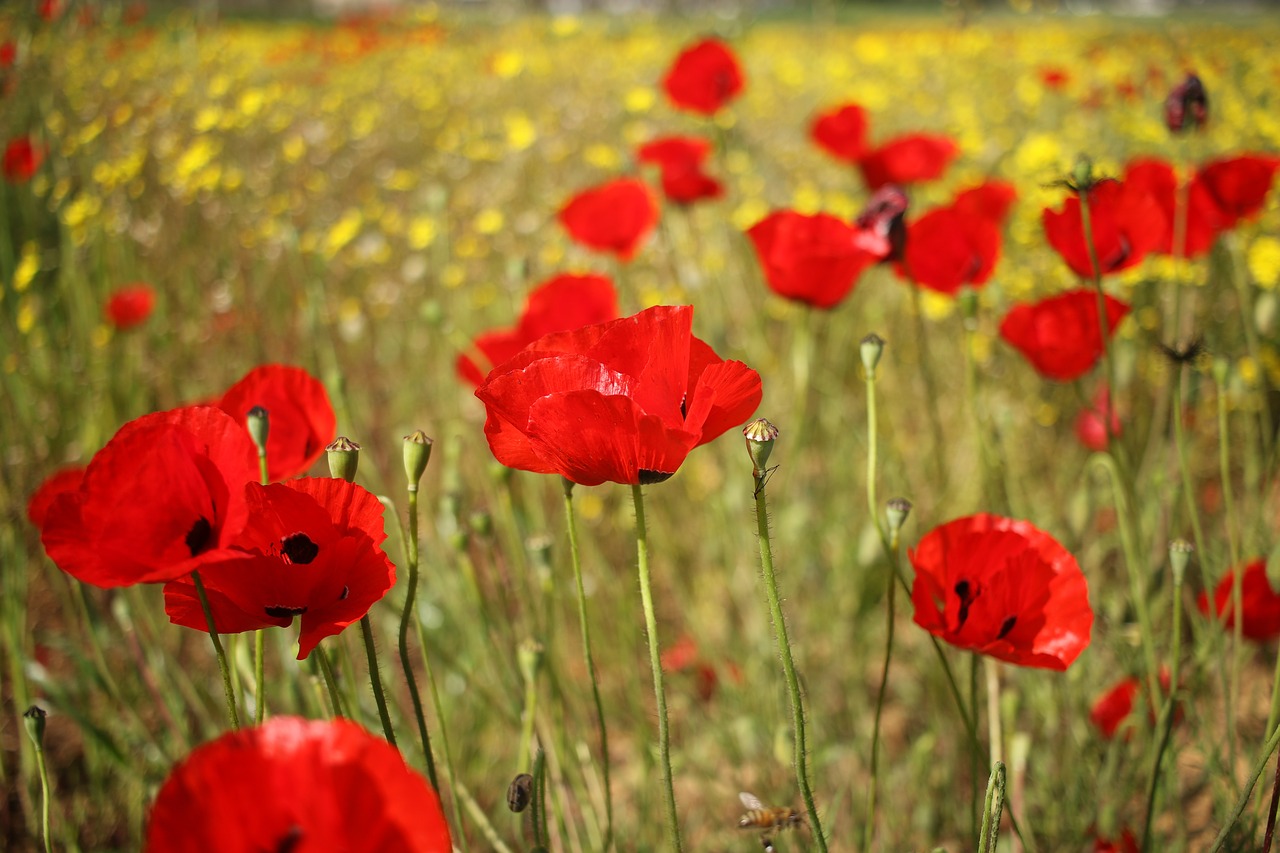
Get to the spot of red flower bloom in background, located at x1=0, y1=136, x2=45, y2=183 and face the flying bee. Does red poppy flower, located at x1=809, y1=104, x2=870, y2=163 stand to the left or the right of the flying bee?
left

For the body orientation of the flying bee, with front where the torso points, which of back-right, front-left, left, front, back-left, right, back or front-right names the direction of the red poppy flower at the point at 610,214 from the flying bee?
left

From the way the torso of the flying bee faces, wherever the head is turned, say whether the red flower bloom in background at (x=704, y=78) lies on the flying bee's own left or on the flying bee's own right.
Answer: on the flying bee's own left

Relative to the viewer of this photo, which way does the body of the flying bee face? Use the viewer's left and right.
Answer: facing to the right of the viewer

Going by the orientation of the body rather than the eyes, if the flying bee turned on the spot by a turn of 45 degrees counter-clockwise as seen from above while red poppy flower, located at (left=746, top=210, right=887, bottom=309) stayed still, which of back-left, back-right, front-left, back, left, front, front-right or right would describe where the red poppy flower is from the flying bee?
front-left

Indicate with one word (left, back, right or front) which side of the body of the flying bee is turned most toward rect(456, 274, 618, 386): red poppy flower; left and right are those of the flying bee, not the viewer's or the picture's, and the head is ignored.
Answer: left

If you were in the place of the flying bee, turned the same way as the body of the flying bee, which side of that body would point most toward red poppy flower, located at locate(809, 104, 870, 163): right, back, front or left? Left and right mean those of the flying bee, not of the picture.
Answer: left

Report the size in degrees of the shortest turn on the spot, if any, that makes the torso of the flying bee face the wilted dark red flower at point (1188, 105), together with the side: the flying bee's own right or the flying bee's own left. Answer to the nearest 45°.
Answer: approximately 45° to the flying bee's own left
